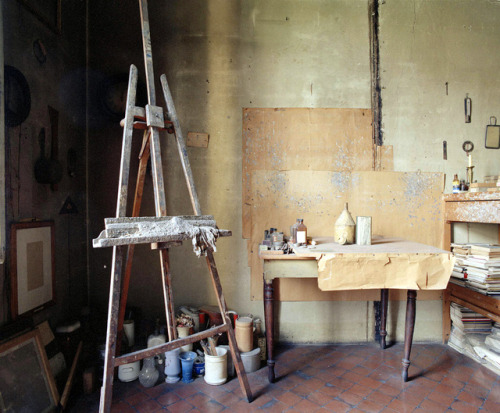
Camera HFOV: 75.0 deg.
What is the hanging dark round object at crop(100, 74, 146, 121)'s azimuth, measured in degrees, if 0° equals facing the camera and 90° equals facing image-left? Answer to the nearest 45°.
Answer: approximately 0°

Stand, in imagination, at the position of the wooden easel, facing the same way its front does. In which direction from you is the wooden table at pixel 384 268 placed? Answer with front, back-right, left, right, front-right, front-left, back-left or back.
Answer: front-left

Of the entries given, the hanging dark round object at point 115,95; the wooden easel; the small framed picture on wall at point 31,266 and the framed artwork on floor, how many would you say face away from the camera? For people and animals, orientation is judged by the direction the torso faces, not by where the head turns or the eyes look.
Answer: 0

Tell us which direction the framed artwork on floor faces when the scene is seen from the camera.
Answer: facing the viewer and to the right of the viewer

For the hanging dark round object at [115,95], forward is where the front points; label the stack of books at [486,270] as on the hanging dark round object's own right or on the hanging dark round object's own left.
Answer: on the hanging dark round object's own left

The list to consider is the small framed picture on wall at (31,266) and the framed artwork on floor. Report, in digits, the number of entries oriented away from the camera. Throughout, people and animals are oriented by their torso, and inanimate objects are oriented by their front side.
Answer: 0

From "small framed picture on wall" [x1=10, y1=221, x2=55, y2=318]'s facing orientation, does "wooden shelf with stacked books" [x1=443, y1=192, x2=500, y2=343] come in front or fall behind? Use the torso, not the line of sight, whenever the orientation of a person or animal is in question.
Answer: in front

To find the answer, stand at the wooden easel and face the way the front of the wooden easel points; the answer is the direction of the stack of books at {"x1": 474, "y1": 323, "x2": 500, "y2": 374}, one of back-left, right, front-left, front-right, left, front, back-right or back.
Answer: front-left

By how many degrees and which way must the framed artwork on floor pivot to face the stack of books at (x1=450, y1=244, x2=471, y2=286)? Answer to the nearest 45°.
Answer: approximately 45° to its left

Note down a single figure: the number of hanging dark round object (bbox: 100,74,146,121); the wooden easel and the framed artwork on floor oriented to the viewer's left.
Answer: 0

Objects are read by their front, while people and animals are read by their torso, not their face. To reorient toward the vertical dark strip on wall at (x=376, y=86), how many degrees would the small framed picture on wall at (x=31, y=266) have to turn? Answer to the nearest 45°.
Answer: approximately 45° to its left
